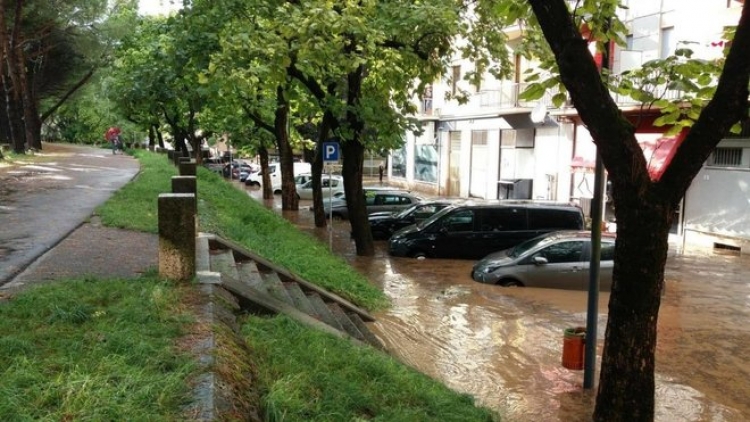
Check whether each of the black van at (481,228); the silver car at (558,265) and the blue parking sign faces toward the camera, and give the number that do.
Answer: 1

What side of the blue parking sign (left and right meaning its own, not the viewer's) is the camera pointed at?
front

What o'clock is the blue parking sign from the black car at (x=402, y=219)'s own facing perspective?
The blue parking sign is roughly at 10 o'clock from the black car.

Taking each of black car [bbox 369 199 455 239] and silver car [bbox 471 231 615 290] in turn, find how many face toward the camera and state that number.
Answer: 0

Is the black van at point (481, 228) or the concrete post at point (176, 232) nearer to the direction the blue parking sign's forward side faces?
the concrete post

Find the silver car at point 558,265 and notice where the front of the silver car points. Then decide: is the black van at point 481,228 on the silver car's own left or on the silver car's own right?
on the silver car's own right

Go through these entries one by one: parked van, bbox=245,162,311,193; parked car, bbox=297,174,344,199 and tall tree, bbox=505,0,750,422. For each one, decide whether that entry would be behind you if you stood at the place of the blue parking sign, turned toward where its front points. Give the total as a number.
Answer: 2

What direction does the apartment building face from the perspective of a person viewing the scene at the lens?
facing the viewer and to the left of the viewer

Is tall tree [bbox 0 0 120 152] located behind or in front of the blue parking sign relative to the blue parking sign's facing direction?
behind

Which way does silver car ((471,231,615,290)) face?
to the viewer's left

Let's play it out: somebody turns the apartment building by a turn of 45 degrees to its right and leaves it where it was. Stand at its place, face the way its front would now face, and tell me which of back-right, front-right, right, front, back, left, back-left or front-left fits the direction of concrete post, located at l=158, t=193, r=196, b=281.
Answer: left

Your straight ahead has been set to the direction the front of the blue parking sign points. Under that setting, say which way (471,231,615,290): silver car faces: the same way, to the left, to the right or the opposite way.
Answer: to the right

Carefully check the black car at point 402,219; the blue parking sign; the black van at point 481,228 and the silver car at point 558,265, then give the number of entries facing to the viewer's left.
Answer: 3

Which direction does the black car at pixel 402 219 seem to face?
to the viewer's left

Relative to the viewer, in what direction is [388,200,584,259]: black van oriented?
to the viewer's left

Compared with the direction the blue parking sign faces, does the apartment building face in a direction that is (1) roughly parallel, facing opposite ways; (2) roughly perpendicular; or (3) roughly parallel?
roughly perpendicular
